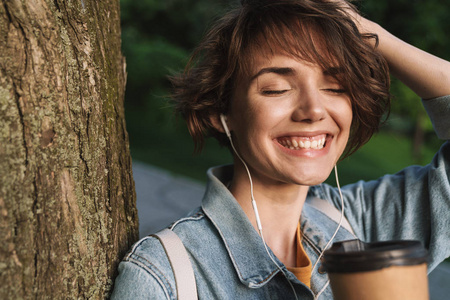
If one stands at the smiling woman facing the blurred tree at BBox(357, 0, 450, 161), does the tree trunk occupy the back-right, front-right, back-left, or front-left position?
back-left

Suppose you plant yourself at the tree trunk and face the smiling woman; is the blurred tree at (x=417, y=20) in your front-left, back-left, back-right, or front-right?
front-left

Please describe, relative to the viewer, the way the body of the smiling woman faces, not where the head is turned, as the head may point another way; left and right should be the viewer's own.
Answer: facing the viewer and to the right of the viewer

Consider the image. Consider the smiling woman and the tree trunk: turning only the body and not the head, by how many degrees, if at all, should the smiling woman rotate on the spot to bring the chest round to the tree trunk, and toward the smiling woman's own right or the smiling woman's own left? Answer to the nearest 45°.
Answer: approximately 90° to the smiling woman's own right

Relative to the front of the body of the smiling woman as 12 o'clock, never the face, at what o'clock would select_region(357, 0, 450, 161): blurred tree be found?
The blurred tree is roughly at 8 o'clock from the smiling woman.
